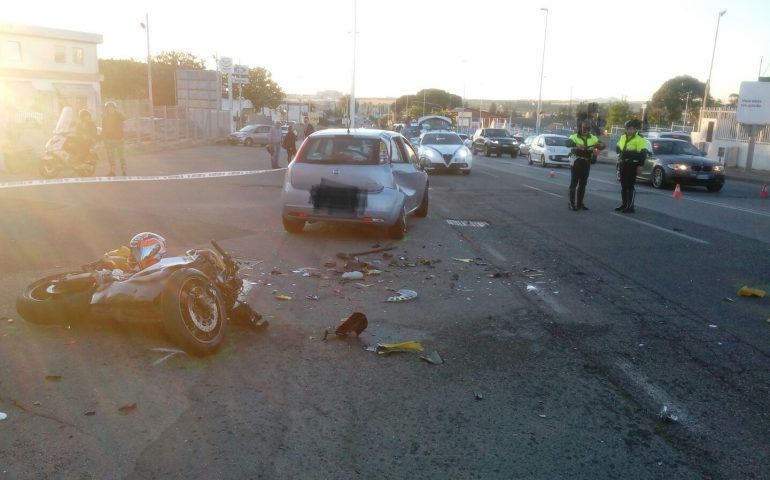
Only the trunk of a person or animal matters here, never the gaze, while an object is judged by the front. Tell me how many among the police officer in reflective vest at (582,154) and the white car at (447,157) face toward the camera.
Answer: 2

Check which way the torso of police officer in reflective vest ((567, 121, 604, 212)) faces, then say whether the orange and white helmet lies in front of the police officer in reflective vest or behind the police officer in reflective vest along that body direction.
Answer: in front

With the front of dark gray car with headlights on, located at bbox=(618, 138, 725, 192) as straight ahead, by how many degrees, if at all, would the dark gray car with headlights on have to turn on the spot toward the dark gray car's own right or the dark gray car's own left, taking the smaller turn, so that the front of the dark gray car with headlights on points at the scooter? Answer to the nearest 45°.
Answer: approximately 90° to the dark gray car's own right

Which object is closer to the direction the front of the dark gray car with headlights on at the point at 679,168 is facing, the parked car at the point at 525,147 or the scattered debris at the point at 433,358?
the scattered debris

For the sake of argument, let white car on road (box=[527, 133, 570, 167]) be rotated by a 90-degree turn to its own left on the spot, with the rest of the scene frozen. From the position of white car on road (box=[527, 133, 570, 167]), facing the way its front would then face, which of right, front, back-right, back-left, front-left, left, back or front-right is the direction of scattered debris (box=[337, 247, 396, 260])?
back-right

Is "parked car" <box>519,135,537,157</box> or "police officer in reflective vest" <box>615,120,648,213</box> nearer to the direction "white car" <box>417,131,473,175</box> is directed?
the police officer in reflective vest

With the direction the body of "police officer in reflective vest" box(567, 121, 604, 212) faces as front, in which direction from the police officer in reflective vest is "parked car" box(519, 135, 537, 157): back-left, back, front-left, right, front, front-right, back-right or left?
back

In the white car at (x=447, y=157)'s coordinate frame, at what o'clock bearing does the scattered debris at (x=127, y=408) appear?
The scattered debris is roughly at 12 o'clock from the white car.

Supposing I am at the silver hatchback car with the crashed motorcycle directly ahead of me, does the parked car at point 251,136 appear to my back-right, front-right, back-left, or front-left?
back-right

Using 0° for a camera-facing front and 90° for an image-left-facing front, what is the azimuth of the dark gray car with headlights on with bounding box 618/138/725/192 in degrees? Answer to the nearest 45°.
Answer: approximately 315°

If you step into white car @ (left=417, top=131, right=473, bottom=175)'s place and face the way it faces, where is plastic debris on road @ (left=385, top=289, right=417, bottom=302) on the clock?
The plastic debris on road is roughly at 12 o'clock from the white car.

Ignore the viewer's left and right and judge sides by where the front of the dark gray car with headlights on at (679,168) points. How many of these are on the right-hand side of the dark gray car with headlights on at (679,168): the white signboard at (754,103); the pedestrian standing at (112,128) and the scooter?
2

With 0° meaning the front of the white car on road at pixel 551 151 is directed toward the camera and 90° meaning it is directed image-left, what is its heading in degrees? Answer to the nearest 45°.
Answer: approximately 315°

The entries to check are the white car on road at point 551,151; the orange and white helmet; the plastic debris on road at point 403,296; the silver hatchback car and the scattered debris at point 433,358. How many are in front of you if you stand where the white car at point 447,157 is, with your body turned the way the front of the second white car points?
4

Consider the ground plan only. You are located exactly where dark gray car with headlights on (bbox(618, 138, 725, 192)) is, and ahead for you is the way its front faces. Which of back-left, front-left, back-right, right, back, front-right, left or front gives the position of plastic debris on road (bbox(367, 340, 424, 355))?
front-right

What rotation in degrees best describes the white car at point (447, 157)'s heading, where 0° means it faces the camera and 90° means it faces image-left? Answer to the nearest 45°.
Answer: approximately 0°

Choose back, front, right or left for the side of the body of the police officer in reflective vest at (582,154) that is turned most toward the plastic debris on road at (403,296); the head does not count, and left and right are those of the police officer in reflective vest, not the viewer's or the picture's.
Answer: front
